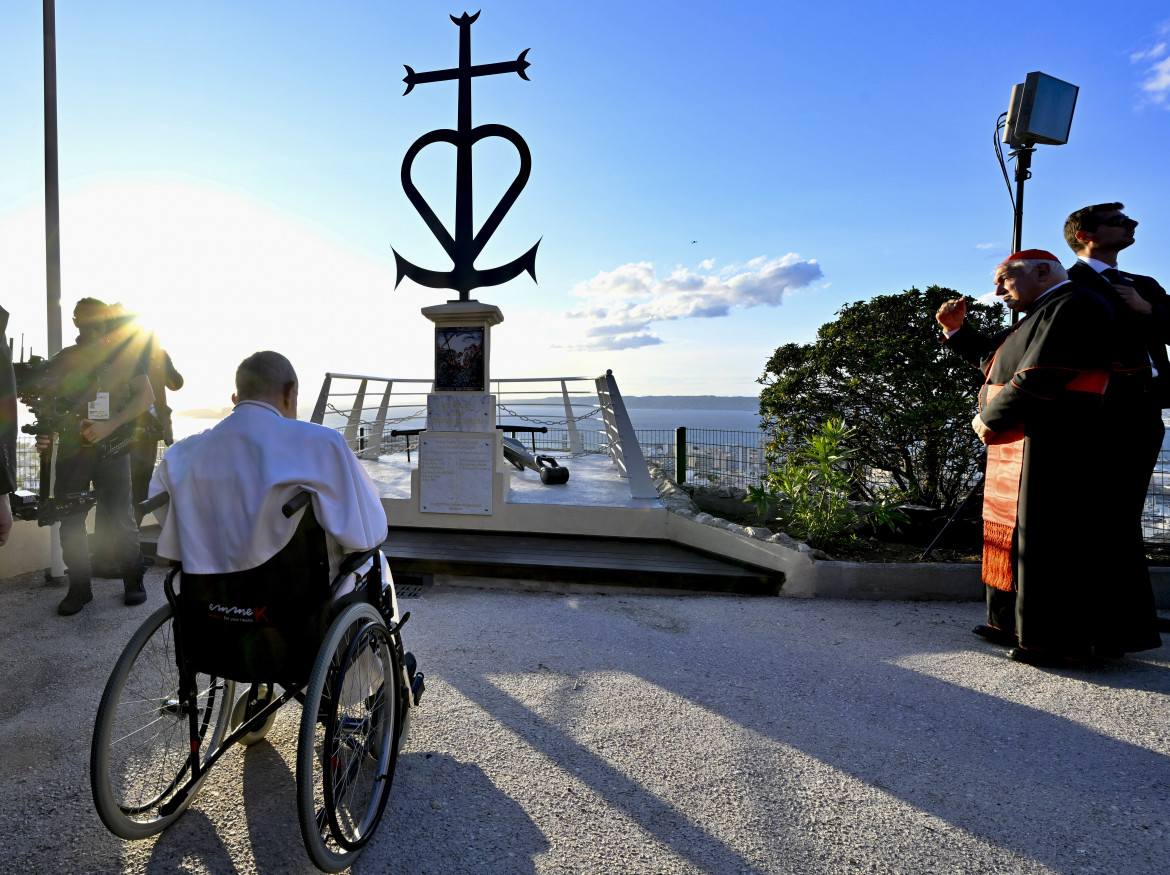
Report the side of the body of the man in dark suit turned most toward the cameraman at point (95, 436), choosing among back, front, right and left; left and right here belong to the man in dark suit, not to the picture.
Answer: right

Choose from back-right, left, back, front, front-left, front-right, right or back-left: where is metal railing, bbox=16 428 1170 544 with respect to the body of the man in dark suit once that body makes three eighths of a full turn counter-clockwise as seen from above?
front-left

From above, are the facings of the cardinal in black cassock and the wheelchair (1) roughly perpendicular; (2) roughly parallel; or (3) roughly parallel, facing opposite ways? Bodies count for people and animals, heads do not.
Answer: roughly perpendicular

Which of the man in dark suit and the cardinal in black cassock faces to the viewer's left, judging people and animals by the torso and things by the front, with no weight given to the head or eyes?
the cardinal in black cassock

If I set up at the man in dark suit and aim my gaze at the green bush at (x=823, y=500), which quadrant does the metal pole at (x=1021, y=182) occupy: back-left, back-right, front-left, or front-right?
front-right

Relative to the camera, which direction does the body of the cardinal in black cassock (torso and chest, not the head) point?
to the viewer's left

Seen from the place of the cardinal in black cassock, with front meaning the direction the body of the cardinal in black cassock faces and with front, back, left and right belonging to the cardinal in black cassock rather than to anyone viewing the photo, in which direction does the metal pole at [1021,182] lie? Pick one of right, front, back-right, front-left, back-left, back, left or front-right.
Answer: right

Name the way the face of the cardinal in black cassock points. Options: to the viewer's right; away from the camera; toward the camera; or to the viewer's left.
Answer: to the viewer's left

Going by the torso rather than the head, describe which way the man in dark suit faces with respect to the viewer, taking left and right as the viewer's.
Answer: facing the viewer and to the right of the viewer

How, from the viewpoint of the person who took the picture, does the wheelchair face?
facing away from the viewer and to the right of the viewer
